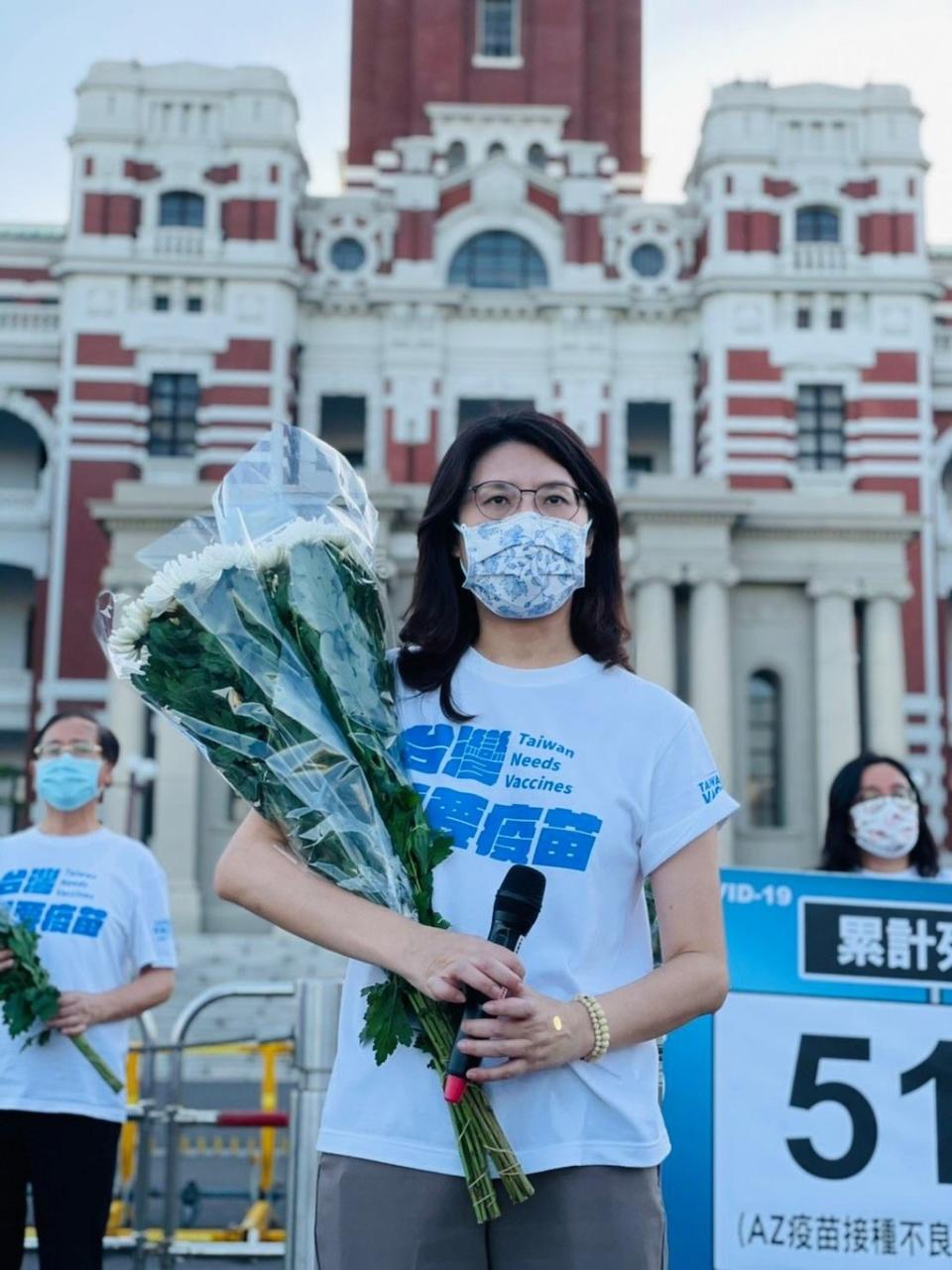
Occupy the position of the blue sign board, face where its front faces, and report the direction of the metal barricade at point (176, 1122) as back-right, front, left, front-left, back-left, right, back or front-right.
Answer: back-right

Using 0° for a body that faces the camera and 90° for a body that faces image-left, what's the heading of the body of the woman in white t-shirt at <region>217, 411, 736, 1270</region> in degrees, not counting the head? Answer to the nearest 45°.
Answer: approximately 0°

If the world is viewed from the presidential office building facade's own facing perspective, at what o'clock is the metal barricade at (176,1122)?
The metal barricade is roughly at 12 o'clock from the presidential office building facade.

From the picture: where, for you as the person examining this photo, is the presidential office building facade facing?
facing the viewer

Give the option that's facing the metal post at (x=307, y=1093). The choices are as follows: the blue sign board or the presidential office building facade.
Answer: the presidential office building facade

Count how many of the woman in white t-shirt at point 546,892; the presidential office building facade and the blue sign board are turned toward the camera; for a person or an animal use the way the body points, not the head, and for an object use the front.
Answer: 3

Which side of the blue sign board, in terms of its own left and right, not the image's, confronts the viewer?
front

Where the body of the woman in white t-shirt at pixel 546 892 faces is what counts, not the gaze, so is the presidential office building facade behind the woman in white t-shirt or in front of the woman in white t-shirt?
behind

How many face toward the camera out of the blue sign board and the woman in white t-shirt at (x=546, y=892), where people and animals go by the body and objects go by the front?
2

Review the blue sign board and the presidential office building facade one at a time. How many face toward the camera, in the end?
2
